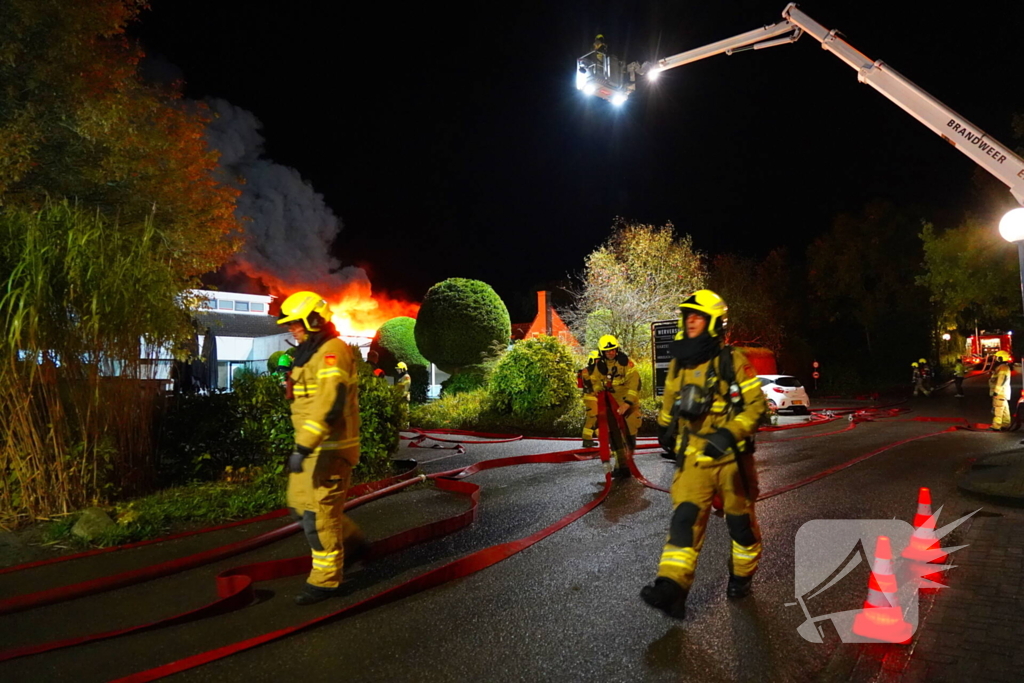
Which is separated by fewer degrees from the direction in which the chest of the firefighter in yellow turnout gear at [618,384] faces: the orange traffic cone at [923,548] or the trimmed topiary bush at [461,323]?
the orange traffic cone

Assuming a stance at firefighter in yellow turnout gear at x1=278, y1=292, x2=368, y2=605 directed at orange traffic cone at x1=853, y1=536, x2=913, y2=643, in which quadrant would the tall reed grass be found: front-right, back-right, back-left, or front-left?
back-left

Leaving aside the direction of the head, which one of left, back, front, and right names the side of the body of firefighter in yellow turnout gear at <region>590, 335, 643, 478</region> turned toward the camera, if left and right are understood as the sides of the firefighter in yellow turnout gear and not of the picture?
front

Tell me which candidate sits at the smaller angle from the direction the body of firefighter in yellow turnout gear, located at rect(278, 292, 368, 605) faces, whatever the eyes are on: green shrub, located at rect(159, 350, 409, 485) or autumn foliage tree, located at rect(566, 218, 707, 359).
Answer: the green shrub

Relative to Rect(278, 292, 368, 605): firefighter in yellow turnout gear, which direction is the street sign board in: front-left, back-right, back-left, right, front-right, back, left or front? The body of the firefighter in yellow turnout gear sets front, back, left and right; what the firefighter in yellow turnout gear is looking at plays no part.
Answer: back-right

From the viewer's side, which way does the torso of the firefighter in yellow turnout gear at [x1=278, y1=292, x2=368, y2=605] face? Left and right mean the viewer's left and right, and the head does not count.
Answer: facing to the left of the viewer

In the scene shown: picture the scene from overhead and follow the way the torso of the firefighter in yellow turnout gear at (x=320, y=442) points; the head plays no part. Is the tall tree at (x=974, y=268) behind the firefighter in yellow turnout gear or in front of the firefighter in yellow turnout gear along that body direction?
behind
